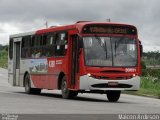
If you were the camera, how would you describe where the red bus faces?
facing the viewer and to the right of the viewer
